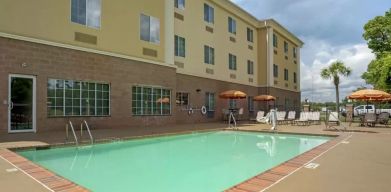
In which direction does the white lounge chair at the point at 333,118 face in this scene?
toward the camera

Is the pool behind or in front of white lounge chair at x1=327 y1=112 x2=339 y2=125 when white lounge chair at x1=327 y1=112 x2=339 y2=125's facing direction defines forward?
in front

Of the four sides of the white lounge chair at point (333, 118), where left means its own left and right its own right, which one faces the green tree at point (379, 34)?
back

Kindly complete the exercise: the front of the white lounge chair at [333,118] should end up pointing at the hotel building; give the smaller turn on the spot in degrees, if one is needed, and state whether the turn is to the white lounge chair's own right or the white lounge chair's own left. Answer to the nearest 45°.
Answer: approximately 45° to the white lounge chair's own right

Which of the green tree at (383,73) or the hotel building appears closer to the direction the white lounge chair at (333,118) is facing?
the hotel building

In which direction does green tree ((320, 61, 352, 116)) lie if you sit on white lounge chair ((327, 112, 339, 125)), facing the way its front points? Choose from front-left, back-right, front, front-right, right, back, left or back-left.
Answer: back

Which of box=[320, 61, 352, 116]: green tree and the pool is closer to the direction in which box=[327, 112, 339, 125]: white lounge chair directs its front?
the pool

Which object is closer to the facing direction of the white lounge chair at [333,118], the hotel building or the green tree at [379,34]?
the hotel building

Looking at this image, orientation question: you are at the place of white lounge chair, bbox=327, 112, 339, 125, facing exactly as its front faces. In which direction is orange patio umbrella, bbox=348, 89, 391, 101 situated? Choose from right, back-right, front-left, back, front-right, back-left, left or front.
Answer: back-left

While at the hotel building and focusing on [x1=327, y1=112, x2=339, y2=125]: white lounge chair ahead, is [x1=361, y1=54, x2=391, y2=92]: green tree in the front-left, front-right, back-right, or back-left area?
front-left
